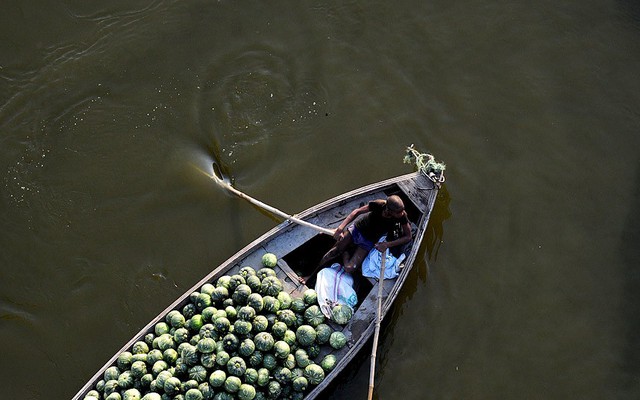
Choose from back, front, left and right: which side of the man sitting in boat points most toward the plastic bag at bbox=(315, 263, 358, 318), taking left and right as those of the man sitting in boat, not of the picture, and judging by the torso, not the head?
front
